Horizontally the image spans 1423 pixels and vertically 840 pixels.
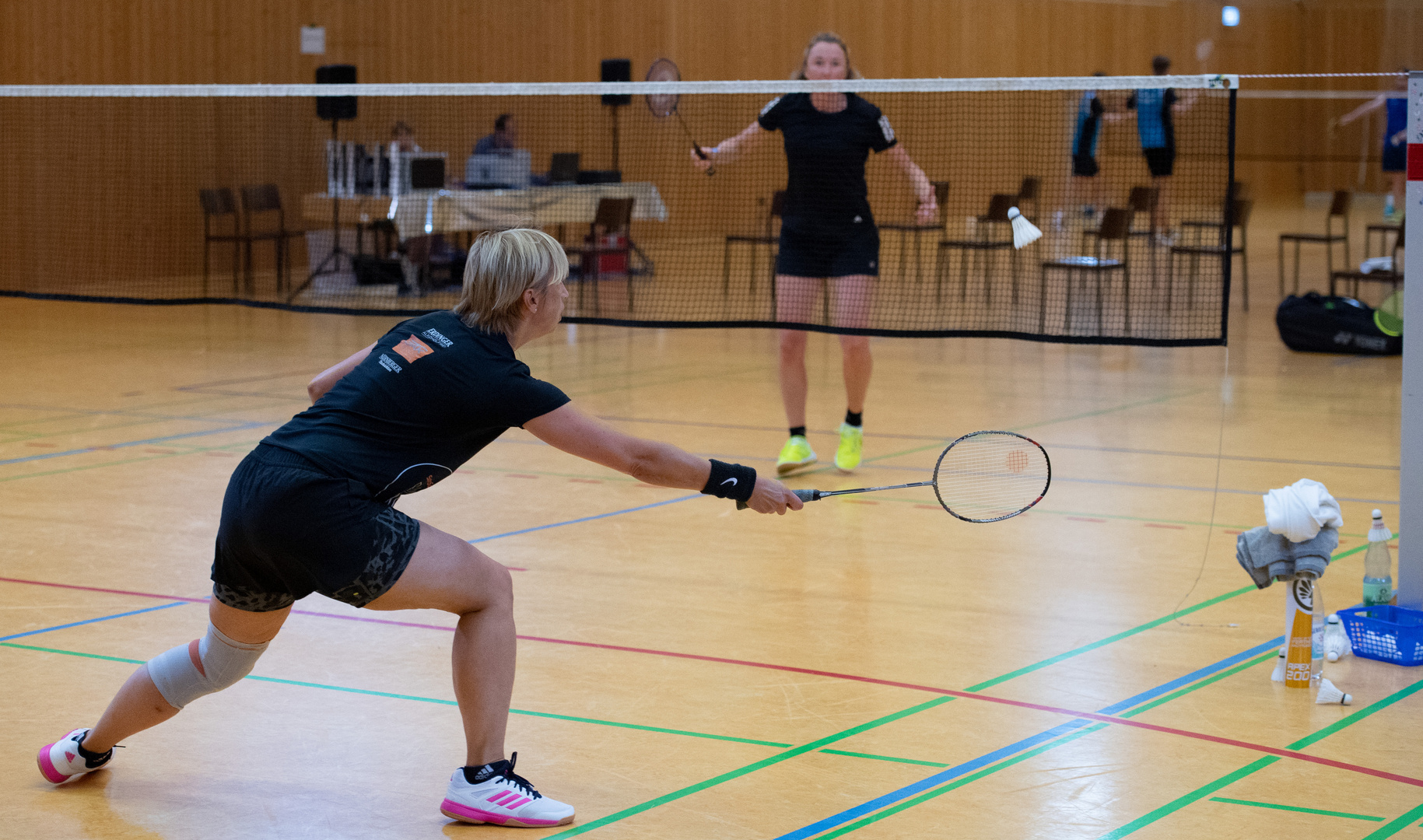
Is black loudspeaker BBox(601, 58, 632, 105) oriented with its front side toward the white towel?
yes

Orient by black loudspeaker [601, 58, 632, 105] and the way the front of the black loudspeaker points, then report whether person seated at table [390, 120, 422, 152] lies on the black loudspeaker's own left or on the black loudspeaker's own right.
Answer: on the black loudspeaker's own right

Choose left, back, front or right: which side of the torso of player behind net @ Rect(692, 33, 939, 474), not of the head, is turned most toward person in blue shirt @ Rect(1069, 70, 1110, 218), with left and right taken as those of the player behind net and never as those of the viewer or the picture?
back

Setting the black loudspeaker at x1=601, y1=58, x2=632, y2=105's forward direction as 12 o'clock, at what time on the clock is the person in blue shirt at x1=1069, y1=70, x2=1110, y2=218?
The person in blue shirt is roughly at 9 o'clock from the black loudspeaker.

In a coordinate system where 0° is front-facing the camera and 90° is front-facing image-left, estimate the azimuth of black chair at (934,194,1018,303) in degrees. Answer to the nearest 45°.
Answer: approximately 90°

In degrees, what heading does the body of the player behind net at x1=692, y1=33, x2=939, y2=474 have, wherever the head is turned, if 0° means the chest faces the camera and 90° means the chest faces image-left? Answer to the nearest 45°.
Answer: approximately 0°
